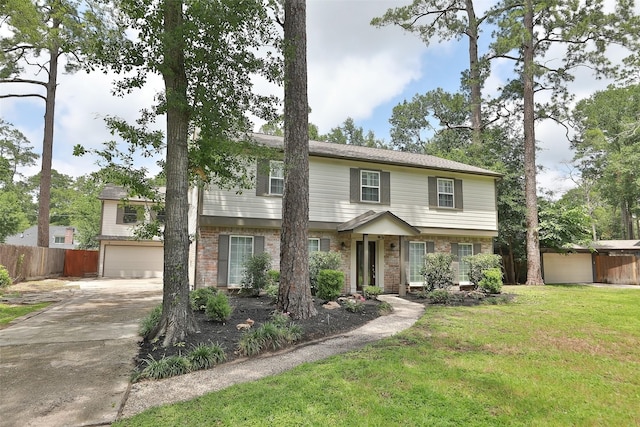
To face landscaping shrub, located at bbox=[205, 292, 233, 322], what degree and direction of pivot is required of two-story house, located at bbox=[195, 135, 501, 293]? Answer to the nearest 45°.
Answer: approximately 90° to its right

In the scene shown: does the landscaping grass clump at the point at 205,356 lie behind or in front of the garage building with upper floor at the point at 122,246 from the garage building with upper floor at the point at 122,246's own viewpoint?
in front

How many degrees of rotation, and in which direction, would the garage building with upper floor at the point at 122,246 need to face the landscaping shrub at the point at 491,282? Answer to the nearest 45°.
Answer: approximately 45° to its left

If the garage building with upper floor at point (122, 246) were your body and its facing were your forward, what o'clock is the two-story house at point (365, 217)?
The two-story house is roughly at 11 o'clock from the garage building with upper floor.

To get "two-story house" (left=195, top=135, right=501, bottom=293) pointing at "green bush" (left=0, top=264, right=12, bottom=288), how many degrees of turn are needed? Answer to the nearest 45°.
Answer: approximately 135° to its right

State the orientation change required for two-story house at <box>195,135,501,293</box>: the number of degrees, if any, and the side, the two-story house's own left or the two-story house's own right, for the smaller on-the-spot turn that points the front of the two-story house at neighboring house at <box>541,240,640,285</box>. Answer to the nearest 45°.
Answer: approximately 90° to the two-story house's own left

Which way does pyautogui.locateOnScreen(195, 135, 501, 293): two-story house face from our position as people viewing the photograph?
facing the viewer and to the right of the viewer

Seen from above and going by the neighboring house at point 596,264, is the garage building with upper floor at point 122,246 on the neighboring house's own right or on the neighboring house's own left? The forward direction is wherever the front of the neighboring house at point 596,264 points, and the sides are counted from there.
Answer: on the neighboring house's own right

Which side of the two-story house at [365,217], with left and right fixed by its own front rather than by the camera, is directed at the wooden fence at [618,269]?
left

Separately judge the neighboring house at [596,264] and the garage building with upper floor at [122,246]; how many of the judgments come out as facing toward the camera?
2
